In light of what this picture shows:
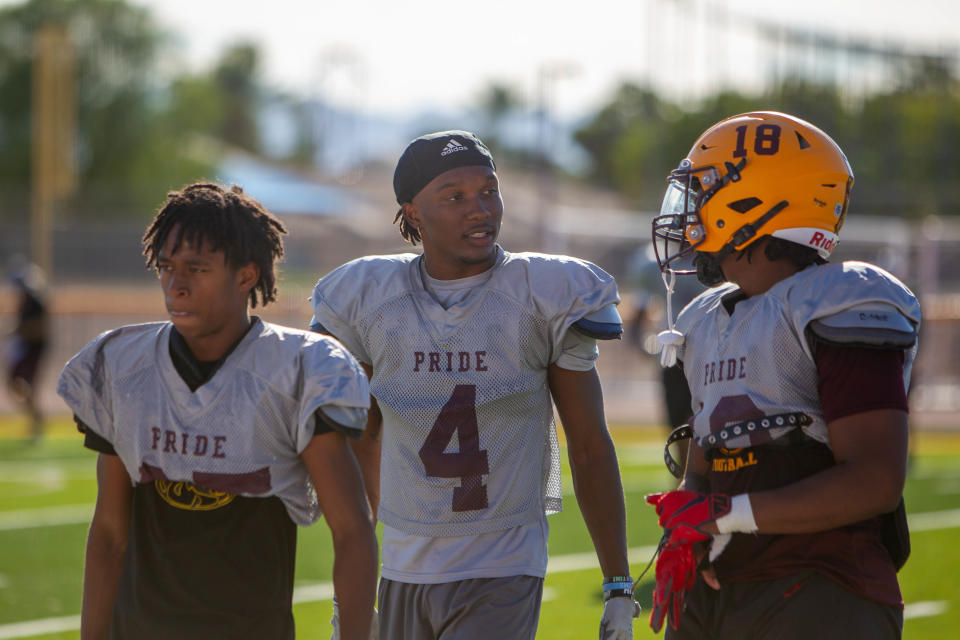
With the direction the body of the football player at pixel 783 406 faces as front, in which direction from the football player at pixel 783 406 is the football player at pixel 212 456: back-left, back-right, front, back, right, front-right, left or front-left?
front-right

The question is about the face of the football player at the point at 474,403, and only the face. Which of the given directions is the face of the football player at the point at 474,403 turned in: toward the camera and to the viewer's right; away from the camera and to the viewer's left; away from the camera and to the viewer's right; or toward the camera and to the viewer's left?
toward the camera and to the viewer's right

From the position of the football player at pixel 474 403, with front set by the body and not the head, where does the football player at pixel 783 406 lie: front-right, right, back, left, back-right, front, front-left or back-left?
front-left

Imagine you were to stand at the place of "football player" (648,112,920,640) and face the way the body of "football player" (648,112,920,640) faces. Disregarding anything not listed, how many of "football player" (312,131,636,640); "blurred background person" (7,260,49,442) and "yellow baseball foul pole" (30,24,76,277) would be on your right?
3

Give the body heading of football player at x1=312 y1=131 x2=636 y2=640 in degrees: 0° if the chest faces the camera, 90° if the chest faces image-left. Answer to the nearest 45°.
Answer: approximately 0°

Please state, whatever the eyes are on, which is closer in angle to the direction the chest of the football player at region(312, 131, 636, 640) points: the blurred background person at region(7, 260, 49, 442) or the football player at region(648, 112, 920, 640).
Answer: the football player

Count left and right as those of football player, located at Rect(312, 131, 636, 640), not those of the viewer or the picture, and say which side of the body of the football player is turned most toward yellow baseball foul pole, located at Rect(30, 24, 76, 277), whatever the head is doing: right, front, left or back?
back

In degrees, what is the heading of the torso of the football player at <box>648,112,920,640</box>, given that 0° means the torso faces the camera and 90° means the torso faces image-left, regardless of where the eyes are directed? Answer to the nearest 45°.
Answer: approximately 45°

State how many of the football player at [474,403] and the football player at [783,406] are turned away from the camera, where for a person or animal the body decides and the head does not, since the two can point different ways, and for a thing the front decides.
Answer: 0

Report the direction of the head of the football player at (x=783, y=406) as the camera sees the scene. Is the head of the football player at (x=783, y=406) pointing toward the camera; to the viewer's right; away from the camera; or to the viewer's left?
to the viewer's left

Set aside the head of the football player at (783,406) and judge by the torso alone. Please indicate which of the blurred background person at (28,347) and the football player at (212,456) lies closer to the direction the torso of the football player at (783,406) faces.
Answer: the football player
